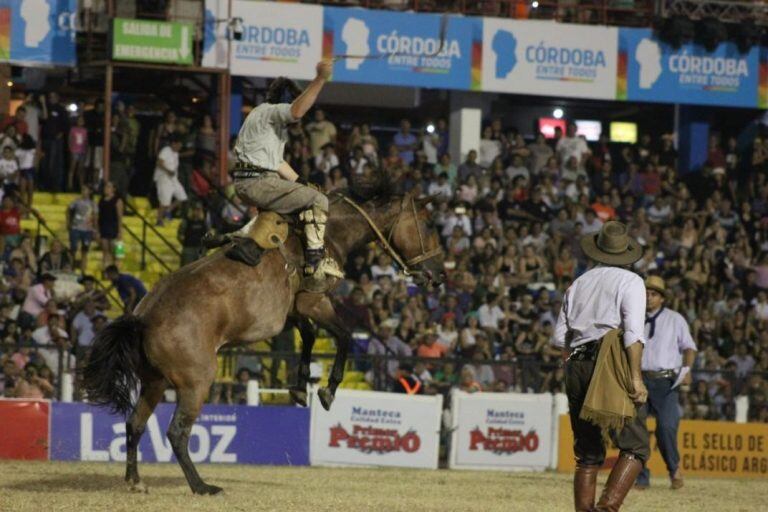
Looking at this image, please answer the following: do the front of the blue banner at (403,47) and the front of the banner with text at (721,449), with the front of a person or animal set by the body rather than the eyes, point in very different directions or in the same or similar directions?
same or similar directions

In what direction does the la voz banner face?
toward the camera

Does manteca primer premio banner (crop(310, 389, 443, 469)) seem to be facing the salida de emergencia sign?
no

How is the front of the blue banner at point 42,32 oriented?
toward the camera

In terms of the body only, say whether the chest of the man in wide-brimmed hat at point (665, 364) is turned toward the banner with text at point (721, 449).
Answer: no

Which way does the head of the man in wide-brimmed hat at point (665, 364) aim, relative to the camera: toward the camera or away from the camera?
toward the camera

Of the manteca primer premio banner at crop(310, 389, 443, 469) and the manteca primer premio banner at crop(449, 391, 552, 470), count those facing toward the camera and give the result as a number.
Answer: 2

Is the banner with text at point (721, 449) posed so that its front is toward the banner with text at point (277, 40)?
no

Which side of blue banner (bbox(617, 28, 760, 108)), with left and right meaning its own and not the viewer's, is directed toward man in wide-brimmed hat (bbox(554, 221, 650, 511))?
front

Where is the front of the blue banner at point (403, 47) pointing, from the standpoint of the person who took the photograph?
facing the viewer

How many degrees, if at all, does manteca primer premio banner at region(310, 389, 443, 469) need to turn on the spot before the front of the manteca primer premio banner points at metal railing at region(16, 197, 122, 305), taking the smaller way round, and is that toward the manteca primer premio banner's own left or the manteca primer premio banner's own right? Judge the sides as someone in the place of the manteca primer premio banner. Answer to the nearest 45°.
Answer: approximately 135° to the manteca primer premio banner's own right

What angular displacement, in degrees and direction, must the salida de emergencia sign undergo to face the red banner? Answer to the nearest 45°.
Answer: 0° — it already faces it

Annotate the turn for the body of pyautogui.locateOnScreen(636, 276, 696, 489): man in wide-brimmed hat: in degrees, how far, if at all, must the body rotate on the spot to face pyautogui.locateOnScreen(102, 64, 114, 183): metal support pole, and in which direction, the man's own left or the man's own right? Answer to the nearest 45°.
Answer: approximately 90° to the man's own right

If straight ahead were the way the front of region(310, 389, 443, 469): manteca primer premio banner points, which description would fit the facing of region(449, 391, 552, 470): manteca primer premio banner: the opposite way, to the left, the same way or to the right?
the same way
